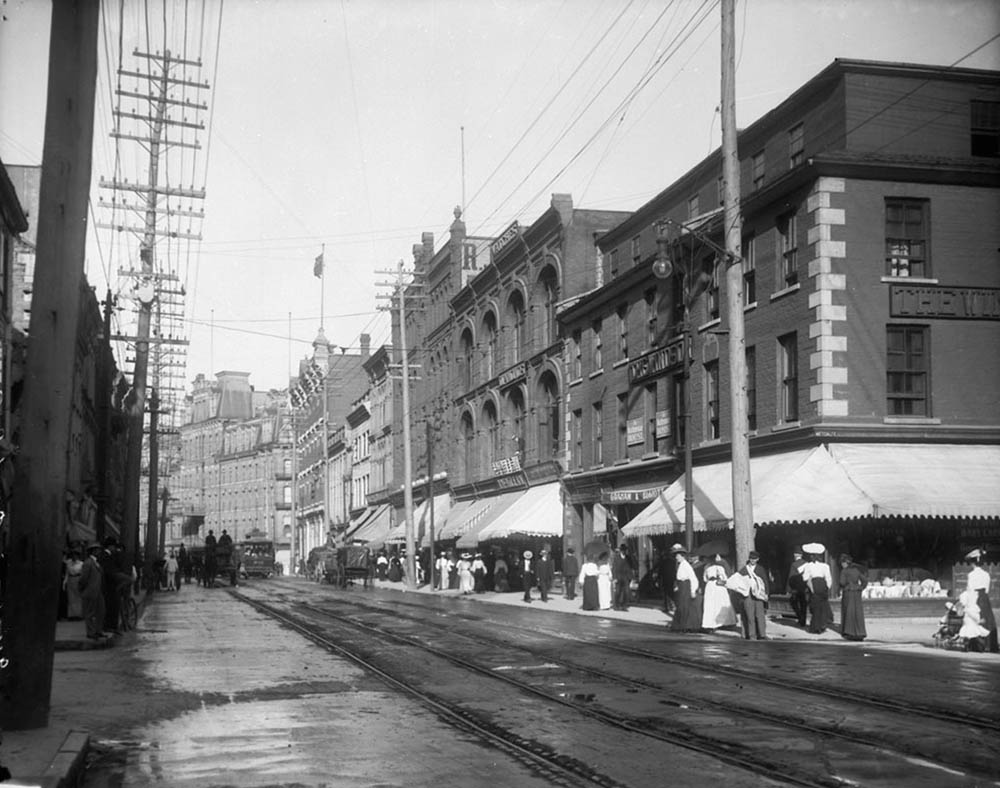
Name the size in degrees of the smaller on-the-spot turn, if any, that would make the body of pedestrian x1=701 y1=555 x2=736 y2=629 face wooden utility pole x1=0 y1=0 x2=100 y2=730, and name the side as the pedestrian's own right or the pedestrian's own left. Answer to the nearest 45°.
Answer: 0° — they already face it

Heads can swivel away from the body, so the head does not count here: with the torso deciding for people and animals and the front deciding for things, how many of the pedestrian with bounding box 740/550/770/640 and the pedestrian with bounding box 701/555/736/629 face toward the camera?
2

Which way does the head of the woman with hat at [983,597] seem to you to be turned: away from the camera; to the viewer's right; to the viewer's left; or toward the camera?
to the viewer's left

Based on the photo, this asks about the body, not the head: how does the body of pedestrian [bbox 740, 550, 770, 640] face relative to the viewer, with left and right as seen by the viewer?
facing the viewer

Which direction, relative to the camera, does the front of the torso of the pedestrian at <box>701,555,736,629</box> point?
toward the camera

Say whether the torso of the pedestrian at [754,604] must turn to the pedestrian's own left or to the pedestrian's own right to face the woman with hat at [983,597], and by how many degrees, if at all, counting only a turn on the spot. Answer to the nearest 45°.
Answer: approximately 45° to the pedestrian's own left

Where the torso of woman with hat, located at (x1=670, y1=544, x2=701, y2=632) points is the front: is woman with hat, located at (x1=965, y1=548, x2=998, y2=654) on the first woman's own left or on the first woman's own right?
on the first woman's own left

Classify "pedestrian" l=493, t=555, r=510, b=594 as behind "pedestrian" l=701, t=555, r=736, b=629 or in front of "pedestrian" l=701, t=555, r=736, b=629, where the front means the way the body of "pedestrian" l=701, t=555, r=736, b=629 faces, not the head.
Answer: behind

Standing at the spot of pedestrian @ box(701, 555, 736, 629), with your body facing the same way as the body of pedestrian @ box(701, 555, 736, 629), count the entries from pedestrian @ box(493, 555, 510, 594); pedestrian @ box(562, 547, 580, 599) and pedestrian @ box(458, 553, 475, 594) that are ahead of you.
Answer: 0

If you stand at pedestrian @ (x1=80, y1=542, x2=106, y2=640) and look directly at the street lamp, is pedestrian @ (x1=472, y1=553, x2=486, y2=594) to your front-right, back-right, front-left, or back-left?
front-left

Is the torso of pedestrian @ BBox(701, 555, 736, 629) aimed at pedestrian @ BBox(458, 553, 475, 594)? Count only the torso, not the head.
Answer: no

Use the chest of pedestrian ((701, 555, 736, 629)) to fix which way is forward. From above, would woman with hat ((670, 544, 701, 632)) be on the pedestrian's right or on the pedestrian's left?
on the pedestrian's right

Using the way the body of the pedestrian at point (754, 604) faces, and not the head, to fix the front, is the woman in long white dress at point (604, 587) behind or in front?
behind

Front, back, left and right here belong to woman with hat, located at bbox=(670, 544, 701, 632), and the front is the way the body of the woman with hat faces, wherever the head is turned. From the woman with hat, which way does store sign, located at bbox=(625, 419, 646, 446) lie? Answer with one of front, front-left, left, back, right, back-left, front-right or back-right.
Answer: back-right

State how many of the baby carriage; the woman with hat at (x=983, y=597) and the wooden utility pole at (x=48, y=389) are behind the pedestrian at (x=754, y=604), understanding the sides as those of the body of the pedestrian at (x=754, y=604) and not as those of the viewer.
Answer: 0
